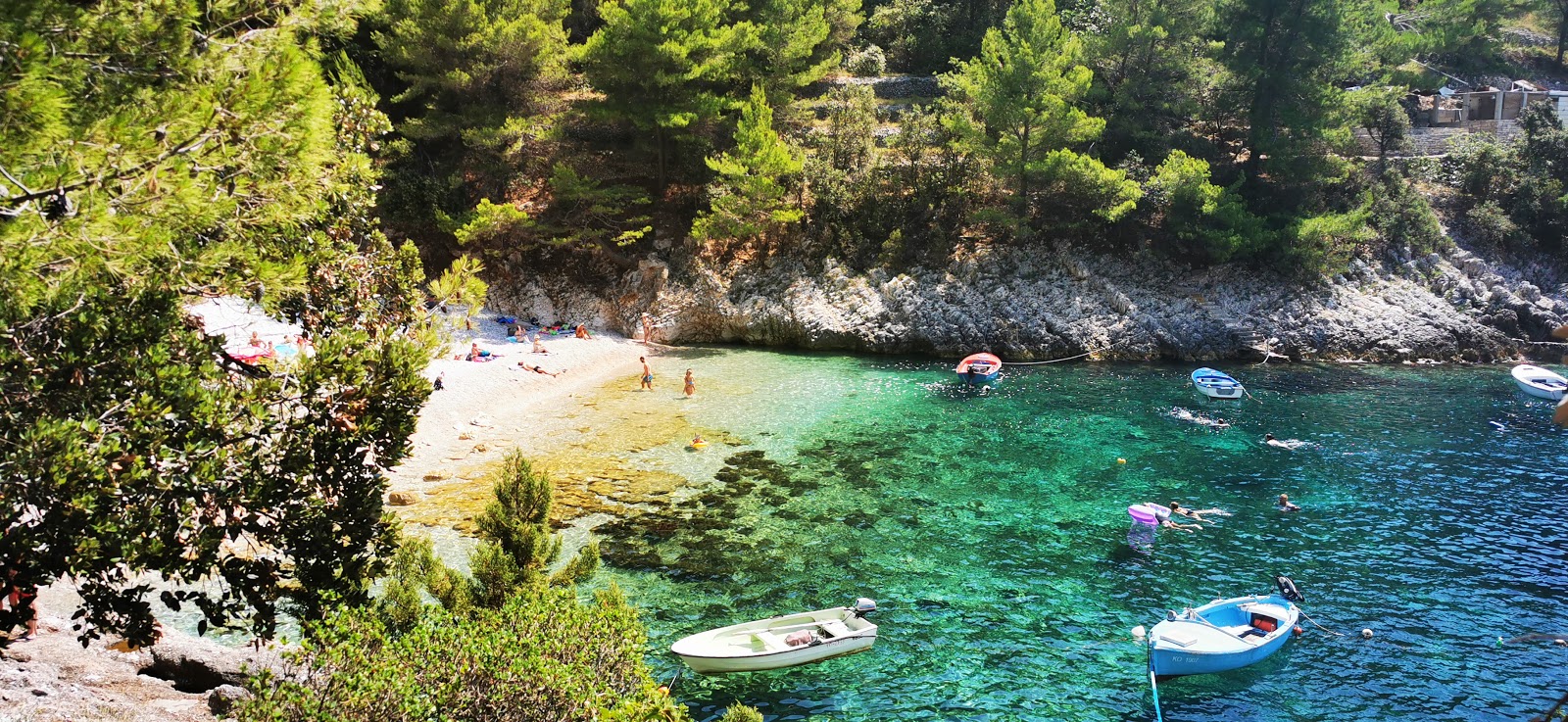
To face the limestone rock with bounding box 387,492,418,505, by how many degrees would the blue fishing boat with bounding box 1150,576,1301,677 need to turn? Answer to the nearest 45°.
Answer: approximately 45° to its right

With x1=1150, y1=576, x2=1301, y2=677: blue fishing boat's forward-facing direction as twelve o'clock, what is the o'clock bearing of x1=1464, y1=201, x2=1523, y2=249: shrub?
The shrub is roughly at 5 o'clock from the blue fishing boat.

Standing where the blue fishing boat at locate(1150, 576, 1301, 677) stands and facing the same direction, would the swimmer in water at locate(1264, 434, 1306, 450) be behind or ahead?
behind

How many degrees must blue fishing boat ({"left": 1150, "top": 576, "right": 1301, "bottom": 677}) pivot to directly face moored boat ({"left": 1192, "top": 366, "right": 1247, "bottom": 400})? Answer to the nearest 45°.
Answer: approximately 135° to its right

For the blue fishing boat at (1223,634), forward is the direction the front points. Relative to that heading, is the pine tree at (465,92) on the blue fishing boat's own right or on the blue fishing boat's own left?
on the blue fishing boat's own right

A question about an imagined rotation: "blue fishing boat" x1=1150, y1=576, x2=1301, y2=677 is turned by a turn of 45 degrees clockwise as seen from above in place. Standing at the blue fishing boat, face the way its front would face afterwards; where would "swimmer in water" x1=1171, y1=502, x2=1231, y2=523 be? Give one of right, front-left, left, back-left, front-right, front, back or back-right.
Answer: right

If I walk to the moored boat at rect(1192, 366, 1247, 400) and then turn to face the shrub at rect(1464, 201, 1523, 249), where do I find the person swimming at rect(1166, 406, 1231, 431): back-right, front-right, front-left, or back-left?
back-right

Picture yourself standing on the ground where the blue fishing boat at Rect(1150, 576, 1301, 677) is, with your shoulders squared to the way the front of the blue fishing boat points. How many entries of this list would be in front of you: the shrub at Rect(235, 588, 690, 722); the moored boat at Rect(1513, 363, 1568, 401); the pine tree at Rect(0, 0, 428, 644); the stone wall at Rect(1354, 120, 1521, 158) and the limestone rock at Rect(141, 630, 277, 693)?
3

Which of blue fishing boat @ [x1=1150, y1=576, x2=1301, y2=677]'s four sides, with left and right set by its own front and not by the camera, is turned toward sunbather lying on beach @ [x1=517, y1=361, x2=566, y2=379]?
right

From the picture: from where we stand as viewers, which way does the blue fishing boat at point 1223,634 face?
facing the viewer and to the left of the viewer

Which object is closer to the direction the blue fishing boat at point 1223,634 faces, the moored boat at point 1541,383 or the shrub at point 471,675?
the shrub

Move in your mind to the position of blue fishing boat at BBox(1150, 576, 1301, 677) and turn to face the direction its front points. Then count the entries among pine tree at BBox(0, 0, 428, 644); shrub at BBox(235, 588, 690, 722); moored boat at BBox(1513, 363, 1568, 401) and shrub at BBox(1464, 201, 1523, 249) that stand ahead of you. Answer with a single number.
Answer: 2

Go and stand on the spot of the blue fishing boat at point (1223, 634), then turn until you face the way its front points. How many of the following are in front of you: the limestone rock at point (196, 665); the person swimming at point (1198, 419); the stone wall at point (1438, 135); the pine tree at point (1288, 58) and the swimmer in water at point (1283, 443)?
1

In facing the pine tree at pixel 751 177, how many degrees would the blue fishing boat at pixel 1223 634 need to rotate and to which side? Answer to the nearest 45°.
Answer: approximately 90° to its right

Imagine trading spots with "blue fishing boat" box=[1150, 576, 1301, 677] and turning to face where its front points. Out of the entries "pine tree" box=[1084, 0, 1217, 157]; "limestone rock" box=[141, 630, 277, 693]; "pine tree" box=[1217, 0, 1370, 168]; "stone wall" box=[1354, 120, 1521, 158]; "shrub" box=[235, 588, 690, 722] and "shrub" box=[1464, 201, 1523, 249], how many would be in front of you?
2
